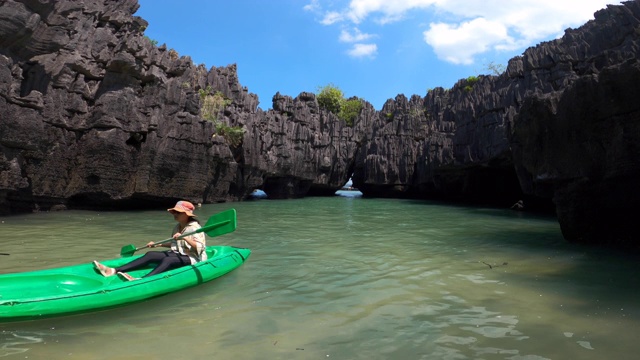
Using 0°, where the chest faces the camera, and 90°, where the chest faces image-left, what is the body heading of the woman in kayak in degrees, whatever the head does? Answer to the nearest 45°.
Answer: approximately 90°

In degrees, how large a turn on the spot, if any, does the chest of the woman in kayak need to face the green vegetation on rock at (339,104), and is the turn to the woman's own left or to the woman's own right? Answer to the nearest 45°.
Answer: approximately 135° to the woman's own right

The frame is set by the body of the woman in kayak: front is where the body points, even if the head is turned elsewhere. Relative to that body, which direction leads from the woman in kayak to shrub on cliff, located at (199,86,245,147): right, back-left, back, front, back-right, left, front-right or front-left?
right
